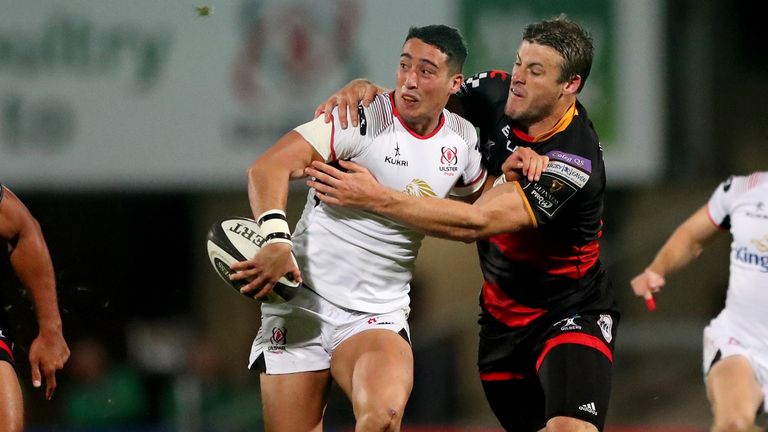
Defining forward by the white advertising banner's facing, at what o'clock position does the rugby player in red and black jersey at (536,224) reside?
The rugby player in red and black jersey is roughly at 11 o'clock from the white advertising banner.

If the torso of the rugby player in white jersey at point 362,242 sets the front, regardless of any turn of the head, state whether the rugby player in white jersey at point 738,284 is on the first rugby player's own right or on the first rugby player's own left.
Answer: on the first rugby player's own left

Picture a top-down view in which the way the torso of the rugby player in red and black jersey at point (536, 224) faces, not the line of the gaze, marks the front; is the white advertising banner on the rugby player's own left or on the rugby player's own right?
on the rugby player's own right

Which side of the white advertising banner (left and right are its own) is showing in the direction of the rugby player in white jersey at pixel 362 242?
front

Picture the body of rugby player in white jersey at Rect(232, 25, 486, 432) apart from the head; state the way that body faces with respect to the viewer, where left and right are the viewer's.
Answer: facing the viewer

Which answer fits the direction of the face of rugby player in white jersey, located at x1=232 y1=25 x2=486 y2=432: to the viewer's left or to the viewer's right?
to the viewer's left

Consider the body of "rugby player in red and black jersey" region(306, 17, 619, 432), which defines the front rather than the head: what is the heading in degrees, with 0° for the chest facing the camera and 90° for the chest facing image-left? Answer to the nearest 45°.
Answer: approximately 45°

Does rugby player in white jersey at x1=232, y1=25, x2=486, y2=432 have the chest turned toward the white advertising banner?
no

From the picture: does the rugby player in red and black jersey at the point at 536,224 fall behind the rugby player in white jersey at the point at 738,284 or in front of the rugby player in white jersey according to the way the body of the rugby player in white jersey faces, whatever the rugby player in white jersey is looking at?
in front

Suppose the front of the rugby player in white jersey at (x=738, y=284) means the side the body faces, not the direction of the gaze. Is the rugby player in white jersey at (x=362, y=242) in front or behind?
in front

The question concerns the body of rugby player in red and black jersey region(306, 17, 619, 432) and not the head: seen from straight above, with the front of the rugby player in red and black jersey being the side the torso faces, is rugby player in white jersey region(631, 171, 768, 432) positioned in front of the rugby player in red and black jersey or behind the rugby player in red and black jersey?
behind

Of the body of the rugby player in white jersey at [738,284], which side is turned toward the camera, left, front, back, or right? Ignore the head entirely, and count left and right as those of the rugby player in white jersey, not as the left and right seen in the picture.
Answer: front
